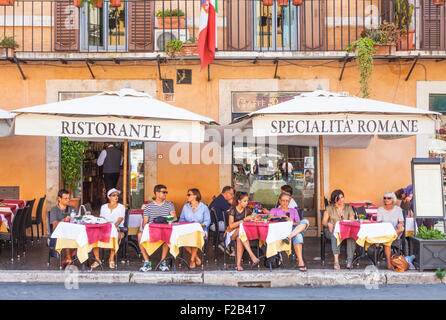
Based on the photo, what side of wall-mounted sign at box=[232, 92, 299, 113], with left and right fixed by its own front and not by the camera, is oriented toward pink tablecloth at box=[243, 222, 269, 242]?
front

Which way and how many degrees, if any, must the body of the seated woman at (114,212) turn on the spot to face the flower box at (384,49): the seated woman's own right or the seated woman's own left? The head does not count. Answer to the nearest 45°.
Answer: approximately 135° to the seated woman's own left

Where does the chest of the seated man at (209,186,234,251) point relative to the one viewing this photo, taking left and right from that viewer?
facing to the right of the viewer

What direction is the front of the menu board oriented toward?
toward the camera

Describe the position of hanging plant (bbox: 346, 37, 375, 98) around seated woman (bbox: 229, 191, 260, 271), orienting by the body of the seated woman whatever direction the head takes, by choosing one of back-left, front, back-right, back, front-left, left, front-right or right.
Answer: left

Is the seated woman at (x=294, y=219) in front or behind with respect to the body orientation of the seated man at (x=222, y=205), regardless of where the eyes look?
in front

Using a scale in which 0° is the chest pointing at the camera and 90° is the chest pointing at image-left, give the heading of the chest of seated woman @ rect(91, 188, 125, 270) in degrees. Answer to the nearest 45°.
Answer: approximately 45°

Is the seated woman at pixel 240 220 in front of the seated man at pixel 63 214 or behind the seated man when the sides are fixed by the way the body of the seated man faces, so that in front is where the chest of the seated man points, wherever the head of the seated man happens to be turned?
in front

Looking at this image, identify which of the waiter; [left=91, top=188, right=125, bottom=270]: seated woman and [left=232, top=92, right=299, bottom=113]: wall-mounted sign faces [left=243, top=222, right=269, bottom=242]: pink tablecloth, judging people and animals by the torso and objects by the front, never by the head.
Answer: the wall-mounted sign

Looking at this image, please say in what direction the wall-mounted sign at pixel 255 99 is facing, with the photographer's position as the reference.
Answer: facing the viewer
